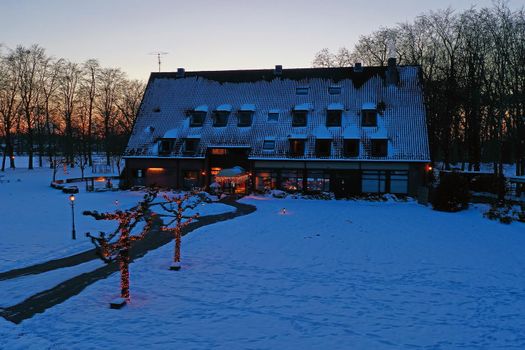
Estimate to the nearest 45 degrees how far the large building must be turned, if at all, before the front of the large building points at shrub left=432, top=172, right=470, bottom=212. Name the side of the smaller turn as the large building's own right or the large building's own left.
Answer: approximately 45° to the large building's own left

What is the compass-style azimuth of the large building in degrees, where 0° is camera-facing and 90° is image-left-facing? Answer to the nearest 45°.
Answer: approximately 0°
